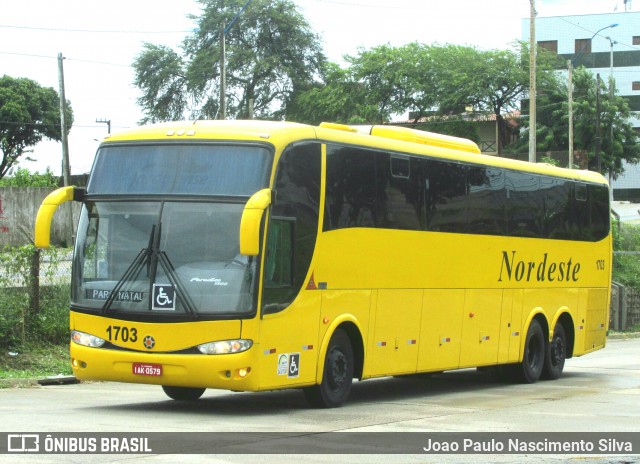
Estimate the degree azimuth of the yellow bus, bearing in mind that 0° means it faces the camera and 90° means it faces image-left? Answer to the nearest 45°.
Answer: approximately 45°

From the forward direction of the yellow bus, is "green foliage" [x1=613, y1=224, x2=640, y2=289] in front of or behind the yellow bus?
behind

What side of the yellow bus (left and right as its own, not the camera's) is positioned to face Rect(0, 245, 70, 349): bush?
right

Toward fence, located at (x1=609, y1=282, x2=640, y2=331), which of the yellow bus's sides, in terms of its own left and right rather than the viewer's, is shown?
back
